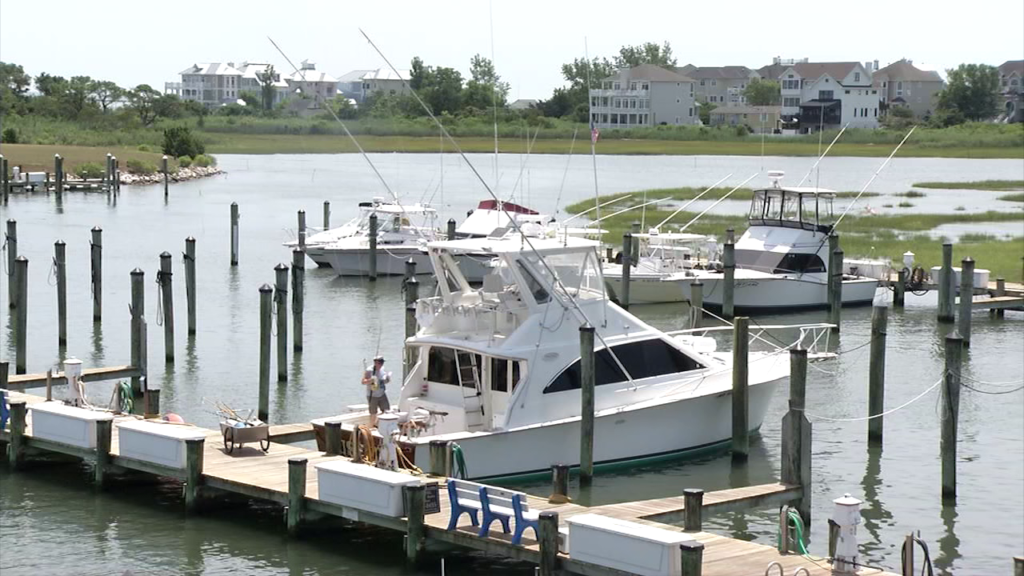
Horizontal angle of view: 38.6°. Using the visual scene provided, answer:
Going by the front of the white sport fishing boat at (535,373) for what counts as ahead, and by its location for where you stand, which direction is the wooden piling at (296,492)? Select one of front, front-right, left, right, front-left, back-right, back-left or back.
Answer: back

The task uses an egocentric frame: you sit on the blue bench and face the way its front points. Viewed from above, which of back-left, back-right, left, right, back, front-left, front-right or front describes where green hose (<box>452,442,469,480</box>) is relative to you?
front-left

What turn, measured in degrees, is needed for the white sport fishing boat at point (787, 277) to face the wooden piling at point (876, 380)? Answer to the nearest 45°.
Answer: approximately 45° to its left

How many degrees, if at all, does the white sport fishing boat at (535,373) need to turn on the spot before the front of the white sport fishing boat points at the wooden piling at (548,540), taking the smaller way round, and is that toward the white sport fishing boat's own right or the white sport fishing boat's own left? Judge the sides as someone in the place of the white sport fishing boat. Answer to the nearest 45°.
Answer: approximately 135° to the white sport fishing boat's own right

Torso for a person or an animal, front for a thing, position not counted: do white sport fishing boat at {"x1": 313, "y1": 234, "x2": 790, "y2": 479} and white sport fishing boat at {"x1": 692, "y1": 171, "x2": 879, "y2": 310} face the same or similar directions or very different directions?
very different directions

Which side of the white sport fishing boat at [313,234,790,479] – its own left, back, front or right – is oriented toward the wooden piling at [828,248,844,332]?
front

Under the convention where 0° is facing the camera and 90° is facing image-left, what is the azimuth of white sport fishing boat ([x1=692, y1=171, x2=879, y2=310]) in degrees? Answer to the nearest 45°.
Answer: approximately 45°

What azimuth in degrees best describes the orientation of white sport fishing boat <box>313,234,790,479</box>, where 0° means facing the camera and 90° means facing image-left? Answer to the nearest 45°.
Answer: approximately 225°

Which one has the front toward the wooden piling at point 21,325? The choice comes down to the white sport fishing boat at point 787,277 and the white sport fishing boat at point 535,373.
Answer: the white sport fishing boat at point 787,277

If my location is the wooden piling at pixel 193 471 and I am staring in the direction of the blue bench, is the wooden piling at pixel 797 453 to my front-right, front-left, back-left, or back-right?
front-left

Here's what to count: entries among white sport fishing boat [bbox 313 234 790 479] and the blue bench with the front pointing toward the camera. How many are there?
0

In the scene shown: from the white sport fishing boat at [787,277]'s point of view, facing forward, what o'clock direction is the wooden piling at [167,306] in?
The wooden piling is roughly at 12 o'clock from the white sport fishing boat.

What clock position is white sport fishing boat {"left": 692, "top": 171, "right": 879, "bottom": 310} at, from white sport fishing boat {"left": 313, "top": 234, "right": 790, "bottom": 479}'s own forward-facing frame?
white sport fishing boat {"left": 692, "top": 171, "right": 879, "bottom": 310} is roughly at 11 o'clock from white sport fishing boat {"left": 313, "top": 234, "right": 790, "bottom": 479}.

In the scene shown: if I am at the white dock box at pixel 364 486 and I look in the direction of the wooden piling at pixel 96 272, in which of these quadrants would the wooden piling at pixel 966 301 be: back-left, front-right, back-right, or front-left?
front-right

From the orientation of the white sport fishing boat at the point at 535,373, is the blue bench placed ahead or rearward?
rearward

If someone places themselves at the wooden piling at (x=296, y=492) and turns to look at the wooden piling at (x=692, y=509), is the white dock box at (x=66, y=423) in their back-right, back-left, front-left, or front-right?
back-left

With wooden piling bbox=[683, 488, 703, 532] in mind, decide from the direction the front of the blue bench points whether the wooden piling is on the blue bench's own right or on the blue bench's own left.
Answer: on the blue bench's own right

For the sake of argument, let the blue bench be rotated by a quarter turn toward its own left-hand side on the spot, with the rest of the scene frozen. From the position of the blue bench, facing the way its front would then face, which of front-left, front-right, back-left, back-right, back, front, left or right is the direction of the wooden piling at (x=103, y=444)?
front
